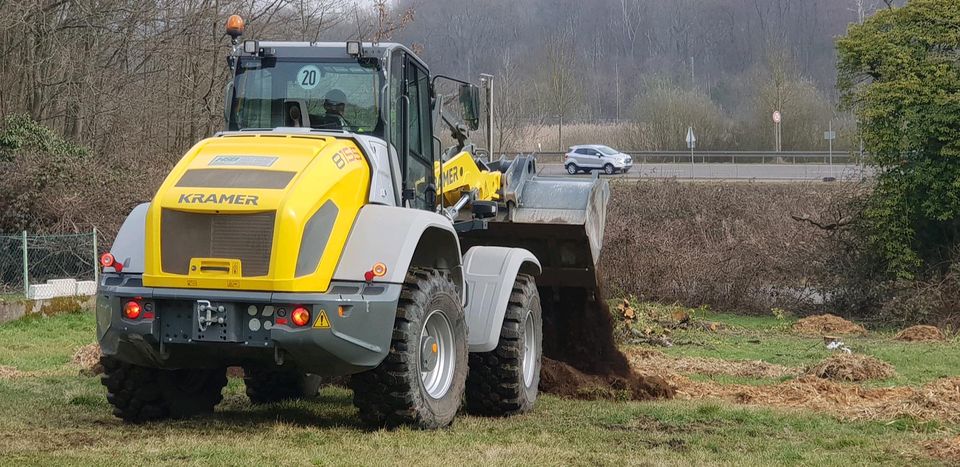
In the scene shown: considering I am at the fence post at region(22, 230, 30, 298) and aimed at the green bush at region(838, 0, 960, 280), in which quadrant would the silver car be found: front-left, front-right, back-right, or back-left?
front-left

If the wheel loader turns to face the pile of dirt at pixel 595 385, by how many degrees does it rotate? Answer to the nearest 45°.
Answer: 0° — it already faces it

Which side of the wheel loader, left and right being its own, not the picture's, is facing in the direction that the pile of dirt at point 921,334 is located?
front

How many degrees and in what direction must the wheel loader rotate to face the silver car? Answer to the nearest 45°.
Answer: approximately 45° to its left

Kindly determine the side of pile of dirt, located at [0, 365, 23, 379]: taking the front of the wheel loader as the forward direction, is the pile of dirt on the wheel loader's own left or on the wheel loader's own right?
on the wheel loader's own left

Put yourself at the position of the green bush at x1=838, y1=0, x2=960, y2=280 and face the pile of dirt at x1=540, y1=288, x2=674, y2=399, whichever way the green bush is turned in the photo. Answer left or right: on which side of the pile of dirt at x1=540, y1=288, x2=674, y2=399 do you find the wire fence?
right

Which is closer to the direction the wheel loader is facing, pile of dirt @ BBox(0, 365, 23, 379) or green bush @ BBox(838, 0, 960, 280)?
the green bush

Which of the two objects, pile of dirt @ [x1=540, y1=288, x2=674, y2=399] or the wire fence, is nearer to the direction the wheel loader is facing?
the pile of dirt

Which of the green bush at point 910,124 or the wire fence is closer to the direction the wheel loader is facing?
the green bush

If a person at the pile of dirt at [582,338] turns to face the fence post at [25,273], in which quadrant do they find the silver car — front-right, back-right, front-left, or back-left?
front-right

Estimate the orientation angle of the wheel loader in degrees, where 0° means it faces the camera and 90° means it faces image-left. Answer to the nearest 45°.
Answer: approximately 225°

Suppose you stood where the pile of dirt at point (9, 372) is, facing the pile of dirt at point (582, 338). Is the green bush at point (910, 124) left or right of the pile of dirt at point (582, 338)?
left
